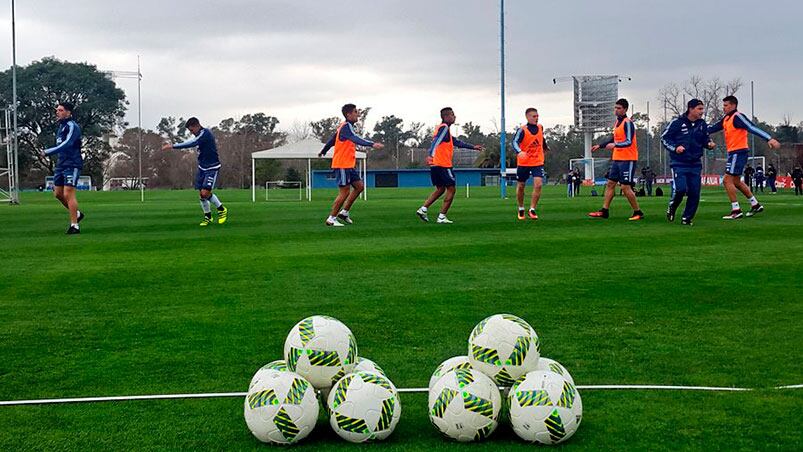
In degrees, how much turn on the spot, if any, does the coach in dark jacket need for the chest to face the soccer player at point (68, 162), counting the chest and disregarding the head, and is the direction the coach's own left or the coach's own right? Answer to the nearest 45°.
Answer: approximately 135° to the coach's own right

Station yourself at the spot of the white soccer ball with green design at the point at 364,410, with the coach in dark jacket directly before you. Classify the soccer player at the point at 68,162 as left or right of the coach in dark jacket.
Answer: left

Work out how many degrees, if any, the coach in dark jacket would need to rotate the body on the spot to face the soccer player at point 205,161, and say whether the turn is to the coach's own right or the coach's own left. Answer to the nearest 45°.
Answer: approximately 135° to the coach's own right

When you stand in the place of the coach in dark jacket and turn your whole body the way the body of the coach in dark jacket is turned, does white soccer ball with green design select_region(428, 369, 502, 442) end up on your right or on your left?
on your right
